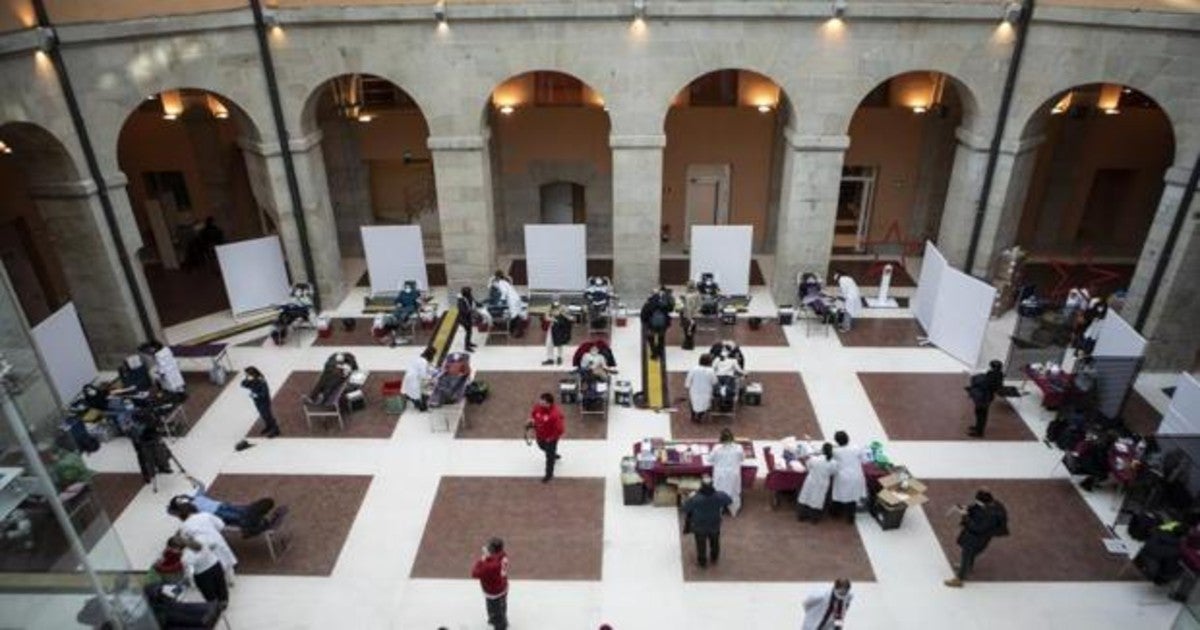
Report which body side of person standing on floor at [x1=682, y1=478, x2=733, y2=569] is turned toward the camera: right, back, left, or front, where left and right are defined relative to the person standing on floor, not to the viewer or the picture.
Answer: back

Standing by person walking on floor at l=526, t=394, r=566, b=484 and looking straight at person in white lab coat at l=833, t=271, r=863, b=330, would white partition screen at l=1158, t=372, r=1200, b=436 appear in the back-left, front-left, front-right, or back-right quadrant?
front-right

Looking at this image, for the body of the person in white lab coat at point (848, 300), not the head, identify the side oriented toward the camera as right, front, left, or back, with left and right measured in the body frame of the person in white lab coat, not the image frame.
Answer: left

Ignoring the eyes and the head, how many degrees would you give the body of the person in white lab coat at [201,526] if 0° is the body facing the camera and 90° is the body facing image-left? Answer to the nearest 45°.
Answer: approximately 135°

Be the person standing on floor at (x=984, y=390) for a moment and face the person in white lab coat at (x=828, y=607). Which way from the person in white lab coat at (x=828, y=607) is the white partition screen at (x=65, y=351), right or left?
right

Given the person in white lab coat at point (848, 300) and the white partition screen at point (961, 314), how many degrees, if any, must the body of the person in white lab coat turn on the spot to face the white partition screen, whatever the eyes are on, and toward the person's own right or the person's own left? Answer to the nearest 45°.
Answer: approximately 180°

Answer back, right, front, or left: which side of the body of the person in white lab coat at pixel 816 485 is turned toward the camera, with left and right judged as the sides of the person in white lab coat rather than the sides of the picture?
back

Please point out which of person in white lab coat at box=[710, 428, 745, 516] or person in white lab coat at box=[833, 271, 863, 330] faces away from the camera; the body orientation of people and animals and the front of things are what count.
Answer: person in white lab coat at box=[710, 428, 745, 516]

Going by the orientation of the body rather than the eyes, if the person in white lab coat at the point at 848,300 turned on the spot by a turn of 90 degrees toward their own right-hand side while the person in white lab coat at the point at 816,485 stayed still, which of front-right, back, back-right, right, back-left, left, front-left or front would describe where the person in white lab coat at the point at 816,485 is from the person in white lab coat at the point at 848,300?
back

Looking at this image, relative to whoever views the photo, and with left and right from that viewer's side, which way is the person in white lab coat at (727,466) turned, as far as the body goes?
facing away from the viewer

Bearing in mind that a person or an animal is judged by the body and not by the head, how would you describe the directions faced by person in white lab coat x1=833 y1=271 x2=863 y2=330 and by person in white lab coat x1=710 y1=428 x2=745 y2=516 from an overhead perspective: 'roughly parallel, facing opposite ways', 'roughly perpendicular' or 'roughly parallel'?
roughly perpendicular

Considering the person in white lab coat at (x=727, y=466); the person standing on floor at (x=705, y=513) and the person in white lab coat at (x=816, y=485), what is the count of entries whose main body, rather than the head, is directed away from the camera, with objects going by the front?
3
